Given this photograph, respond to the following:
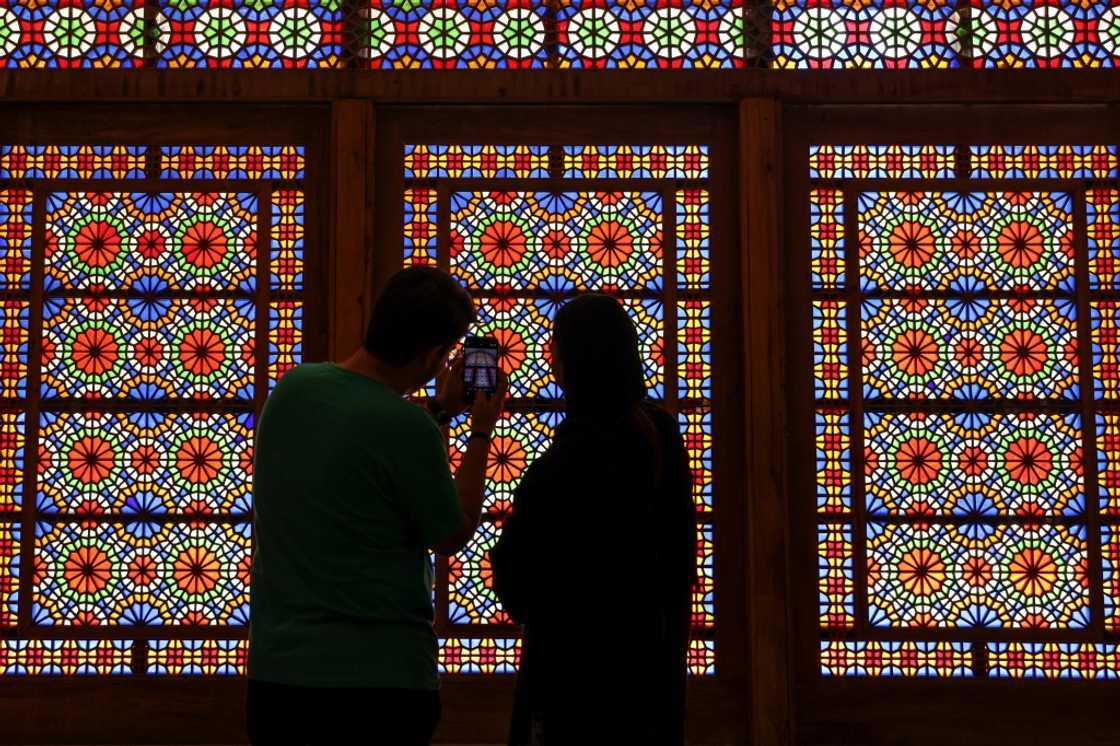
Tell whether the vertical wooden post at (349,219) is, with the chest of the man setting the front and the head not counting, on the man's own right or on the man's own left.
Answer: on the man's own left

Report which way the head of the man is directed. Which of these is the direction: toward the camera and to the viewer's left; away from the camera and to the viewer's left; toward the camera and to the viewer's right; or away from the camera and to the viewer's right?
away from the camera and to the viewer's right

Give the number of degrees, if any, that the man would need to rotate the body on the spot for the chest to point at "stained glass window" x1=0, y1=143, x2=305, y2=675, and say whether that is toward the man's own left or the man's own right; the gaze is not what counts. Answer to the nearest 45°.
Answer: approximately 45° to the man's own left

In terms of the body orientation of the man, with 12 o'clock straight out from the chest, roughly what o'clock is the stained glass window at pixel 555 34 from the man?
The stained glass window is roughly at 11 o'clock from the man.

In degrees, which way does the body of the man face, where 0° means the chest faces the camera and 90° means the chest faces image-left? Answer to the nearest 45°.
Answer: approximately 225°

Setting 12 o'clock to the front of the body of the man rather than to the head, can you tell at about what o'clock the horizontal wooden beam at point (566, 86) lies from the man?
The horizontal wooden beam is roughly at 11 o'clock from the man.
